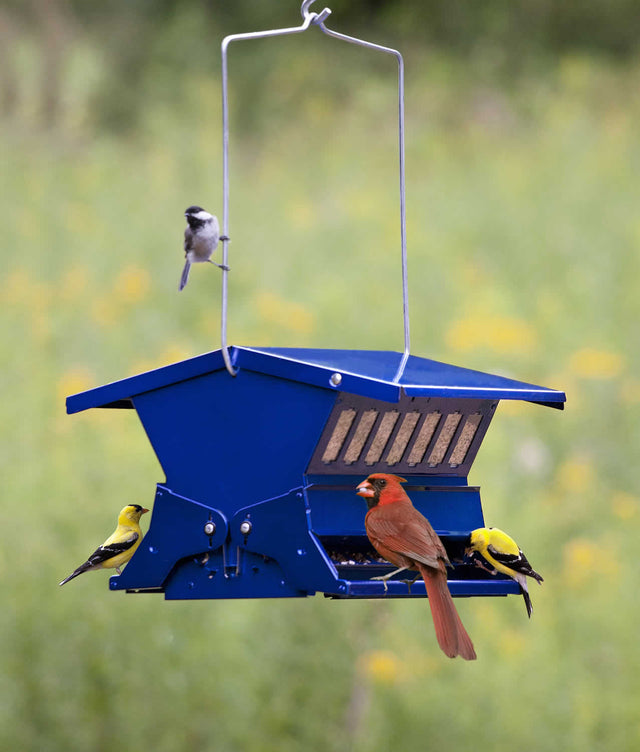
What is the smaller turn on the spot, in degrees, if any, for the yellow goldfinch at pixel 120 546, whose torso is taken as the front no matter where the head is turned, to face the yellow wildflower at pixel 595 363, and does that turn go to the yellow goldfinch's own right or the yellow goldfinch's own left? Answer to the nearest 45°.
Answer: approximately 45° to the yellow goldfinch's own left

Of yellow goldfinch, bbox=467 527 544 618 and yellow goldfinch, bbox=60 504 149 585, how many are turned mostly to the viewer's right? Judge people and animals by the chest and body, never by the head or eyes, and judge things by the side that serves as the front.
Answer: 1

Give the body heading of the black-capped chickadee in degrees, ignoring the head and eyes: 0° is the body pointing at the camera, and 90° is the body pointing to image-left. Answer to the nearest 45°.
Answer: approximately 315°

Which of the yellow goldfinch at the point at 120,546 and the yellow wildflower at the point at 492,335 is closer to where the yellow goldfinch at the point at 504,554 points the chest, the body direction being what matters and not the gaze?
the yellow goldfinch

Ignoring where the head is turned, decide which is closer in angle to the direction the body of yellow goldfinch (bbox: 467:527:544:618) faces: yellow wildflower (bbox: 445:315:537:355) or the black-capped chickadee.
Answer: the black-capped chickadee

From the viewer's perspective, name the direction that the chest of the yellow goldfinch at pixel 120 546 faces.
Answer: to the viewer's right

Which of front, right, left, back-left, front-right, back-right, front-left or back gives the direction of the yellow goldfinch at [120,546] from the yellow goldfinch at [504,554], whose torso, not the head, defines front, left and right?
front

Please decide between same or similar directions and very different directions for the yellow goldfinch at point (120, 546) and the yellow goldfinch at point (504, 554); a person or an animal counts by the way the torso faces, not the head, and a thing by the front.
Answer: very different directions

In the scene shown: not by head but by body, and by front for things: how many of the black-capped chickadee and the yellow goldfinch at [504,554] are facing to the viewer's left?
1

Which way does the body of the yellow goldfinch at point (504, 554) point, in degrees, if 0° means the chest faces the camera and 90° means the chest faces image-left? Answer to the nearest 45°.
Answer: approximately 90°
